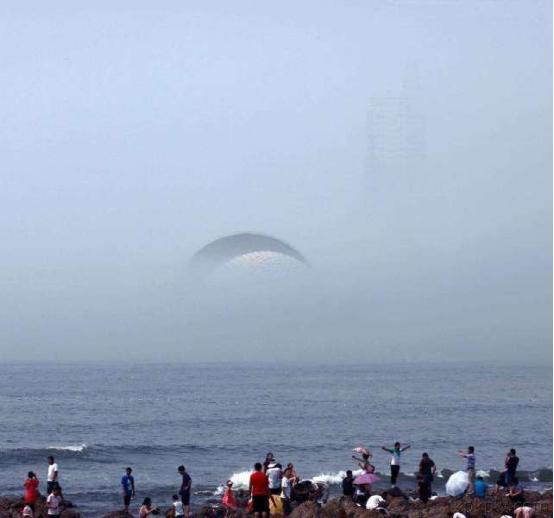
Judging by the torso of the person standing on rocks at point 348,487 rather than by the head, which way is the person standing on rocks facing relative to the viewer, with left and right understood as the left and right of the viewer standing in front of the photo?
facing away from the viewer

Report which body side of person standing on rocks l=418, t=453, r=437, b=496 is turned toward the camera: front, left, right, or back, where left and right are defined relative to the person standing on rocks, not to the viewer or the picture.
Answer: back

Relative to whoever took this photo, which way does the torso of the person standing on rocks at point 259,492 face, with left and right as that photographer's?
facing away from the viewer

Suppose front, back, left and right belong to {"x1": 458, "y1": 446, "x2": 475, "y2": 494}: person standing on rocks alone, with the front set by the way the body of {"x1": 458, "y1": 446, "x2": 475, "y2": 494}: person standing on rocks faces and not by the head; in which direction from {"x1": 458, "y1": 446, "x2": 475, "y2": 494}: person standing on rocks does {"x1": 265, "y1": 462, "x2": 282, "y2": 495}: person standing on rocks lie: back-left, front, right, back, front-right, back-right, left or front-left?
front-left

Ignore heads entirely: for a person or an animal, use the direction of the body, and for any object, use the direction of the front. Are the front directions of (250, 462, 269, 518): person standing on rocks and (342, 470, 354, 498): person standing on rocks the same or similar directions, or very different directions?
same or similar directions

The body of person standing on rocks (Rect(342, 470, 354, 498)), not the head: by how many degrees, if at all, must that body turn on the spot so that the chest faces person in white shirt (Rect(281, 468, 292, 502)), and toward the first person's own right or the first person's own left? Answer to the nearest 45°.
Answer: approximately 90° to the first person's own left

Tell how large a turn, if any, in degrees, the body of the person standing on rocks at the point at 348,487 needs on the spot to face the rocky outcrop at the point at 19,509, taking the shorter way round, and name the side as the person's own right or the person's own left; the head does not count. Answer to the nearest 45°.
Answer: approximately 90° to the person's own left

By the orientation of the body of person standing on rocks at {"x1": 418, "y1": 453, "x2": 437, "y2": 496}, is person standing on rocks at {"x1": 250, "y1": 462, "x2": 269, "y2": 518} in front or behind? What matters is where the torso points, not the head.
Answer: behind
